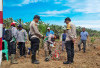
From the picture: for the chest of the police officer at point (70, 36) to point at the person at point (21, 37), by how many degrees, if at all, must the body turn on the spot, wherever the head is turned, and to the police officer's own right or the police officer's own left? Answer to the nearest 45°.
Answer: approximately 45° to the police officer's own right
